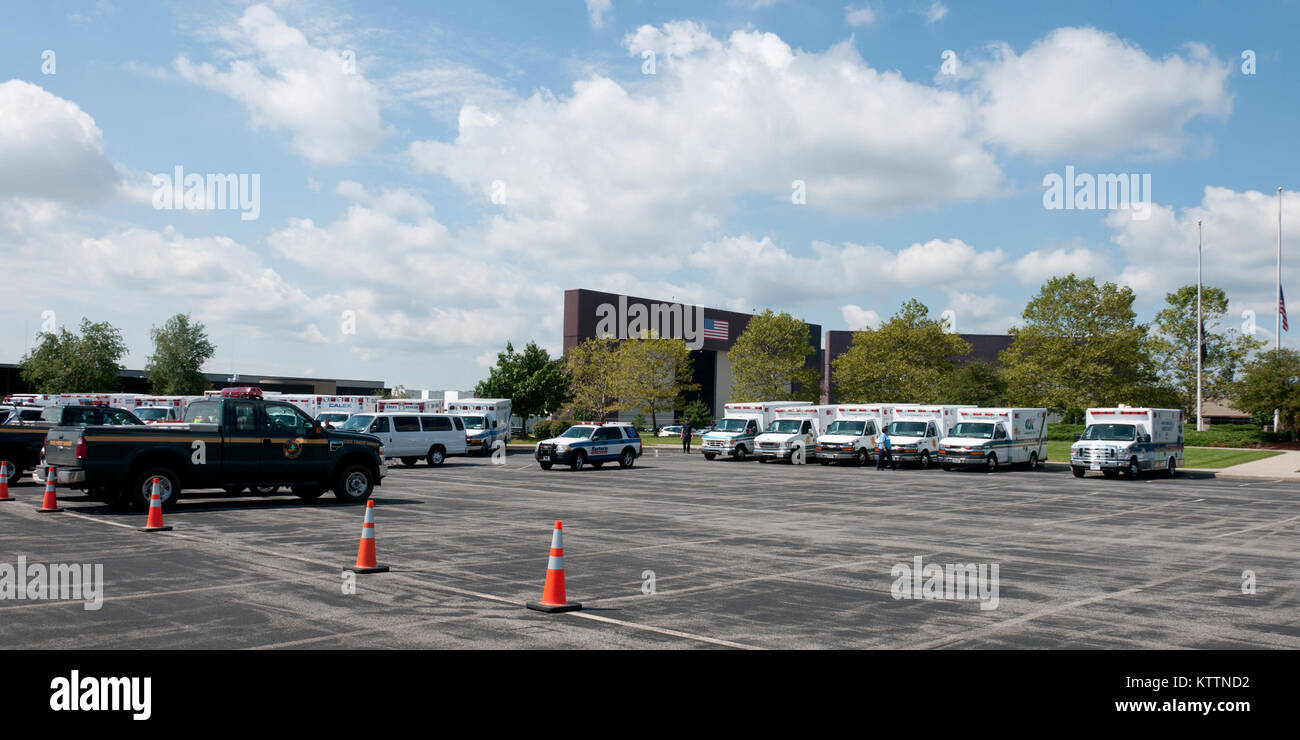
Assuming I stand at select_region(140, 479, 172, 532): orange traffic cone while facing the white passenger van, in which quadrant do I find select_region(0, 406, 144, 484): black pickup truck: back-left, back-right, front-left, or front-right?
front-left

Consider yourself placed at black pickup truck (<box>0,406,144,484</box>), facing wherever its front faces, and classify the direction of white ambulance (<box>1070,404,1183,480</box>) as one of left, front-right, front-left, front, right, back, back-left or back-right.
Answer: front

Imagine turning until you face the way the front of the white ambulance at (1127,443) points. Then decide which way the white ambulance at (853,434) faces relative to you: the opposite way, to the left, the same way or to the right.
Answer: the same way

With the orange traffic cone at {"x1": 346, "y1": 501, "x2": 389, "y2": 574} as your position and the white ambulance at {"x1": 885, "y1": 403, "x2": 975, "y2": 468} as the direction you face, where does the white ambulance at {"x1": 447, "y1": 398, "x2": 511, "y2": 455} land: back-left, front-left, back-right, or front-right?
front-left

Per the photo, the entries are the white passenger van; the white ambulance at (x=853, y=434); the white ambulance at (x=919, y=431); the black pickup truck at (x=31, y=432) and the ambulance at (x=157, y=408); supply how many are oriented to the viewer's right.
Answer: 1

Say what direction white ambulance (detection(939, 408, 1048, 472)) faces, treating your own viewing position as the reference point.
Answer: facing the viewer and to the left of the viewer

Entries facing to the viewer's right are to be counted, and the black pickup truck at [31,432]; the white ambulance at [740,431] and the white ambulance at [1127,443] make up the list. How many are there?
1

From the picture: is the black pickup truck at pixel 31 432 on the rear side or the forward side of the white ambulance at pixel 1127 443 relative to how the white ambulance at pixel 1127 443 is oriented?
on the forward side

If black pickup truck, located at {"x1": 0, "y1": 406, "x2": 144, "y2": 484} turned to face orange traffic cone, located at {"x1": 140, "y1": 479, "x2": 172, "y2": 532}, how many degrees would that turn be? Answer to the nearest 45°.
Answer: approximately 90° to its right
